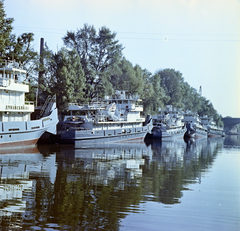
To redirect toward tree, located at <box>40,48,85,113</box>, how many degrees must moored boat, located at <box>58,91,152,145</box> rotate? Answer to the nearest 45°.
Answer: approximately 90° to its left

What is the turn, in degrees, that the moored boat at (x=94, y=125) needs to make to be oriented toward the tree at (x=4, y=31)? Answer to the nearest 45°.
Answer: approximately 135° to its left

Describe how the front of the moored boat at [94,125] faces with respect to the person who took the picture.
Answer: facing away from the viewer and to the right of the viewer
